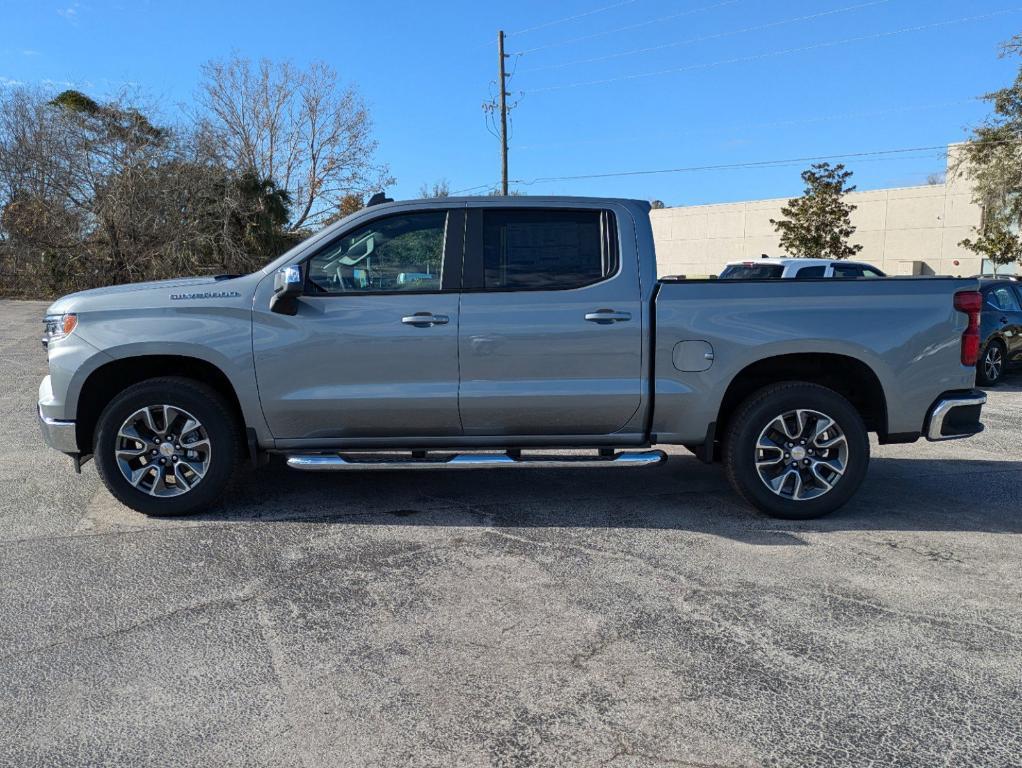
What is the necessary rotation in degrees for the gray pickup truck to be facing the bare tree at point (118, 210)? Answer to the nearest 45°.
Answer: approximately 45° to its right

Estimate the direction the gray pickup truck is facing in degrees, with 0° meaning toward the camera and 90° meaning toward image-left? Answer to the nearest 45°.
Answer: approximately 90°

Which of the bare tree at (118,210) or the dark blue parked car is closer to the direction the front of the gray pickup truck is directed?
the bare tree

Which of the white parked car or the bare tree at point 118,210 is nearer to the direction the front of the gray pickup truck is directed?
the bare tree

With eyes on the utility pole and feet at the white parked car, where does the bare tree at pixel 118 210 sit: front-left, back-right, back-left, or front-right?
front-left

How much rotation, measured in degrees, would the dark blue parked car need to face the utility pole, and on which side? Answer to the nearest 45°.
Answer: approximately 90° to its left
